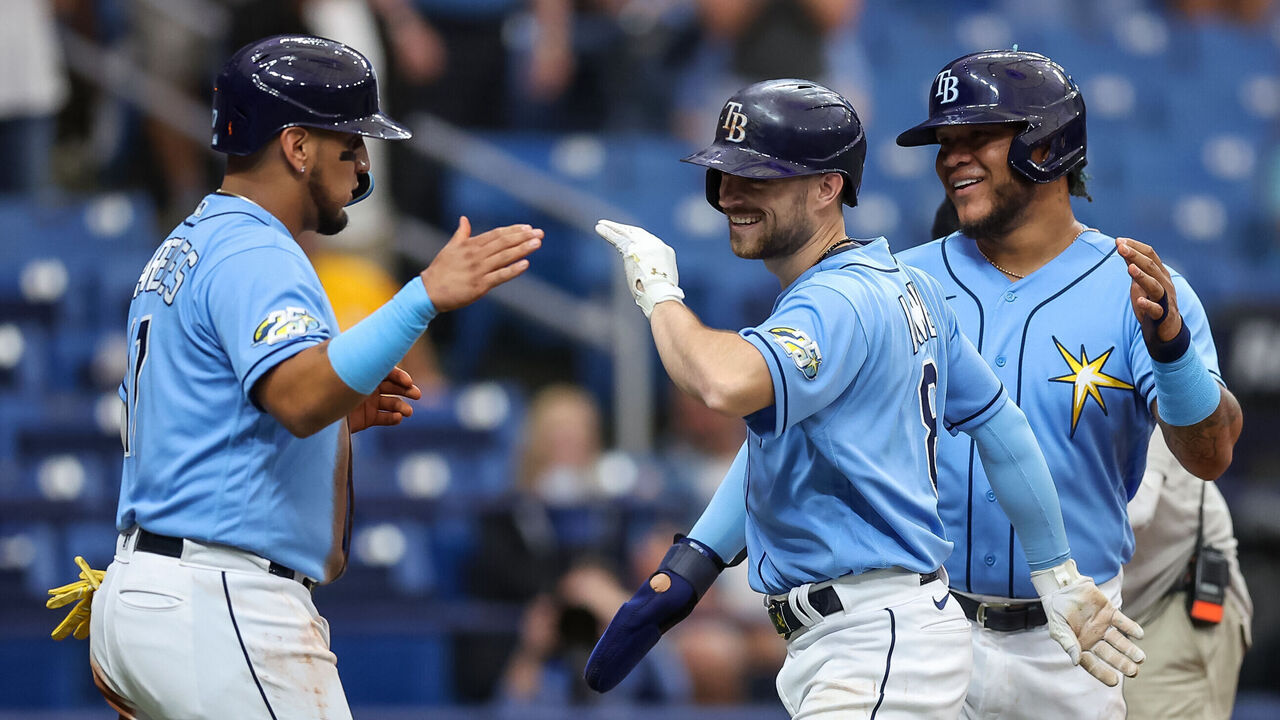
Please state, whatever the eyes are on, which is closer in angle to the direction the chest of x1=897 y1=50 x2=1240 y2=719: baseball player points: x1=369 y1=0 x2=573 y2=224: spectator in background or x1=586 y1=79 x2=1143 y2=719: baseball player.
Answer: the baseball player

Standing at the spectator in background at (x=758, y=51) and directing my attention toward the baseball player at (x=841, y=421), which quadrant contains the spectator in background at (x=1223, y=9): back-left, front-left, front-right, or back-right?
back-left

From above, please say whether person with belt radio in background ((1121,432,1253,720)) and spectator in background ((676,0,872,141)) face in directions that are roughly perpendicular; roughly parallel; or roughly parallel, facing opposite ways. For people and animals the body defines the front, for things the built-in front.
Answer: roughly perpendicular

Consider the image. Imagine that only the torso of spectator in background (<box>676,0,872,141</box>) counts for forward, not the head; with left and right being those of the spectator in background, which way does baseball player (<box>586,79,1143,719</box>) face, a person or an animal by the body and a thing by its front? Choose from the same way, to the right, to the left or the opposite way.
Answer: to the right

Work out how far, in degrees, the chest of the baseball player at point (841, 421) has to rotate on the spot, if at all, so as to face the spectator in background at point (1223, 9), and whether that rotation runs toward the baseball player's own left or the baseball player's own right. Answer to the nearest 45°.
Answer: approximately 90° to the baseball player's own right

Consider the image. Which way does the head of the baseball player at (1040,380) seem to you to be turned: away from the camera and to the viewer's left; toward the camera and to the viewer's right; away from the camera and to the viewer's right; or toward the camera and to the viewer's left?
toward the camera and to the viewer's left

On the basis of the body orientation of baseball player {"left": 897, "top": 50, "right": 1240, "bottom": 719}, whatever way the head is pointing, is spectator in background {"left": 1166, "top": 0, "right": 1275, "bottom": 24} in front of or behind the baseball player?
behind

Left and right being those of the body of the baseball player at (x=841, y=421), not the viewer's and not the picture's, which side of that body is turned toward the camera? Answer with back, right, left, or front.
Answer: left

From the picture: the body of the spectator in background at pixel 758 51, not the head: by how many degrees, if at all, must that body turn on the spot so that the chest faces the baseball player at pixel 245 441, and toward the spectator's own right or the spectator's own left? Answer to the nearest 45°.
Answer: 0° — they already face them

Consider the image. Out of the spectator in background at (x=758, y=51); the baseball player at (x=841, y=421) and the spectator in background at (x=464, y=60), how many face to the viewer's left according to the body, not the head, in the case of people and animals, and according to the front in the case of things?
1

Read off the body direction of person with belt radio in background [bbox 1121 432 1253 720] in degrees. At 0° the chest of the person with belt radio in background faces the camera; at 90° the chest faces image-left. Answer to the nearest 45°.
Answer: approximately 90°

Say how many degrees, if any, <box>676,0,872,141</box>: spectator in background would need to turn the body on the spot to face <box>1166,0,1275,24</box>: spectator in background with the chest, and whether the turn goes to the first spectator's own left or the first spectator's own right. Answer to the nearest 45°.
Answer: approximately 135° to the first spectator's own left
